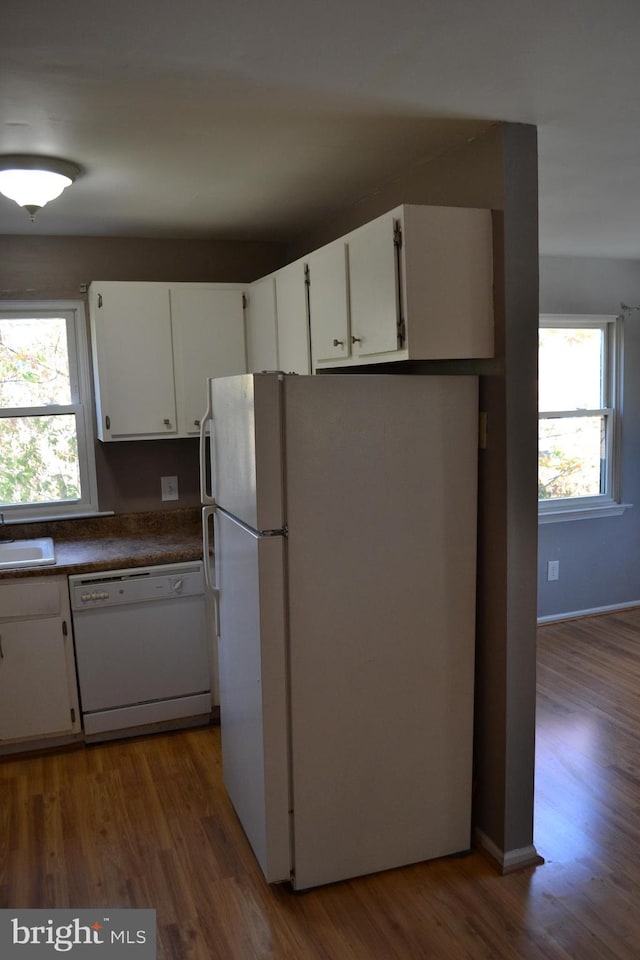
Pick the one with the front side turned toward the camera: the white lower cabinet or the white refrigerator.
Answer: the white lower cabinet

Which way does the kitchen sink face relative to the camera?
toward the camera

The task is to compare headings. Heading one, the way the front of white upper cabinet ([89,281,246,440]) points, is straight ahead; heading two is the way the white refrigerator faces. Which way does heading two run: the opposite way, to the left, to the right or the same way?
to the right

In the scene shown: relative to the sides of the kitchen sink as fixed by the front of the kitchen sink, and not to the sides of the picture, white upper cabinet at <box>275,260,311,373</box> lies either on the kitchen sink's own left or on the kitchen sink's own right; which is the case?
on the kitchen sink's own left

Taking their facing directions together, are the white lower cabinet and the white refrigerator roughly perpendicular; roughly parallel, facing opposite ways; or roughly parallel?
roughly perpendicular

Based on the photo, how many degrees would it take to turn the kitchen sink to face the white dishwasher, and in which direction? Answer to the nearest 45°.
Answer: approximately 45° to its left

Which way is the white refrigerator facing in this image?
to the viewer's left

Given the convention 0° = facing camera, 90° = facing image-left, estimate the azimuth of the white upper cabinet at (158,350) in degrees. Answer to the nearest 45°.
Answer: approximately 0°

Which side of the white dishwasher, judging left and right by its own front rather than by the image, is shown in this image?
front

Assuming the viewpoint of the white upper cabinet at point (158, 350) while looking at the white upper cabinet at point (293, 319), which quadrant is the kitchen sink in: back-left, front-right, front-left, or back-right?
back-right

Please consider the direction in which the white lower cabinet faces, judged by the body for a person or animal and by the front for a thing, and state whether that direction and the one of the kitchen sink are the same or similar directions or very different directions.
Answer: same or similar directions

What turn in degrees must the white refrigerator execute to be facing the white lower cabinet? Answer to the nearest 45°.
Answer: approximately 45° to its right
